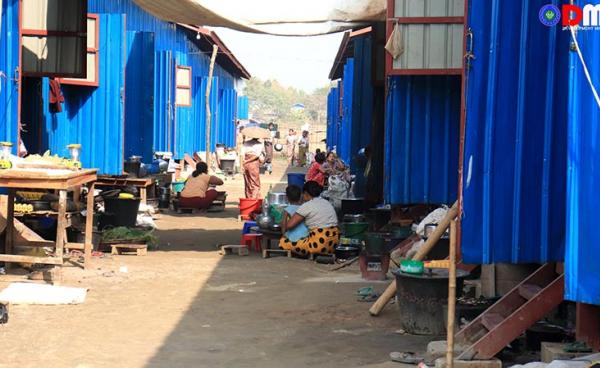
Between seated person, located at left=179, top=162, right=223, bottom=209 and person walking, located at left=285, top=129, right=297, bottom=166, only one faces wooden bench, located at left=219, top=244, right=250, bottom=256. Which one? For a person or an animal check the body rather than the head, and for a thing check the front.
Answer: the person walking

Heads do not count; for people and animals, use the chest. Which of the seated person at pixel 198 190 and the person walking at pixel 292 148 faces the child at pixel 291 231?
the person walking

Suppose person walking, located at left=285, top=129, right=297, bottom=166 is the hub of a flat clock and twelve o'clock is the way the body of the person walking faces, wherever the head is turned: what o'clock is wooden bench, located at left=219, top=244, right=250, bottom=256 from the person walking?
The wooden bench is roughly at 12 o'clock from the person walking.

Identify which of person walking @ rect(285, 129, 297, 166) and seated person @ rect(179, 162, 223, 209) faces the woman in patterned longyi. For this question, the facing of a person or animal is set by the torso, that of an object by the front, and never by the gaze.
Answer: the person walking

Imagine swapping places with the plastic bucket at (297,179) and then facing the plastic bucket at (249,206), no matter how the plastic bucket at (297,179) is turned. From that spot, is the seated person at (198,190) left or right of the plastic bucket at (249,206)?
right

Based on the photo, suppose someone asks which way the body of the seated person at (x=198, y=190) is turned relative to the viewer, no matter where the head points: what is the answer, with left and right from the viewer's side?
facing away from the viewer and to the right of the viewer

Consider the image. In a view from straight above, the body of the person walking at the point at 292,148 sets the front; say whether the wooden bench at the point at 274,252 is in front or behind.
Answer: in front

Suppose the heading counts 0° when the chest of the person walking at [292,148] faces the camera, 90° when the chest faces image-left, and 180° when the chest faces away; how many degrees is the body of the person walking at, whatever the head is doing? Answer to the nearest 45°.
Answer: approximately 0°

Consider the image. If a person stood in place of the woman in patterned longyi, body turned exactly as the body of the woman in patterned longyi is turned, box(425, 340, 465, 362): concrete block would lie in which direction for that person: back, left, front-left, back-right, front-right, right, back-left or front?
back-left

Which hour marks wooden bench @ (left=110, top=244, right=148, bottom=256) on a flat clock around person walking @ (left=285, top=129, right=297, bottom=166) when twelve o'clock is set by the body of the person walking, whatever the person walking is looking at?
The wooden bench is roughly at 12 o'clock from the person walking.
